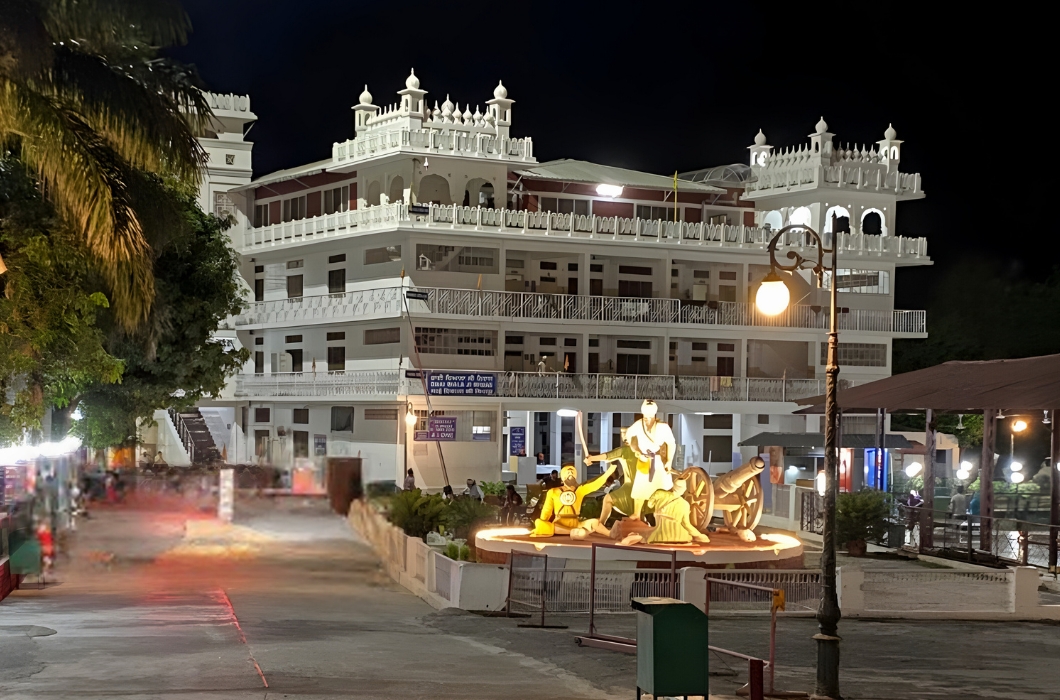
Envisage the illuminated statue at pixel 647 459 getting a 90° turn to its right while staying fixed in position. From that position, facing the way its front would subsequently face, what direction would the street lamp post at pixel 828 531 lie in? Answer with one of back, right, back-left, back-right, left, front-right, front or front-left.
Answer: left

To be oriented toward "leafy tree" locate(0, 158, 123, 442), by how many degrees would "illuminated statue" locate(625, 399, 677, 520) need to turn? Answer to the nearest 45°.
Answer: approximately 45° to its right

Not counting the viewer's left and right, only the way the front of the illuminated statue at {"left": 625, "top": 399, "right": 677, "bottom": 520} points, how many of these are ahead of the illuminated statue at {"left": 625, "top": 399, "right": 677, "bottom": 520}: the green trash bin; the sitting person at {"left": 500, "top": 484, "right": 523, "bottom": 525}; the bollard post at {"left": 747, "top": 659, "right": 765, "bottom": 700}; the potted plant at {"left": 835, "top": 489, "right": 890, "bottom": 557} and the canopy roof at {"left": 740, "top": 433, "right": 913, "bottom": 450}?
2

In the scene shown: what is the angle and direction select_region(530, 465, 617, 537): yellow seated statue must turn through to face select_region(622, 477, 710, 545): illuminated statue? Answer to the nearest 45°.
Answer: approximately 45° to its left

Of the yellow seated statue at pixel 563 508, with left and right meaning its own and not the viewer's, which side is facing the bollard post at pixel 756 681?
front

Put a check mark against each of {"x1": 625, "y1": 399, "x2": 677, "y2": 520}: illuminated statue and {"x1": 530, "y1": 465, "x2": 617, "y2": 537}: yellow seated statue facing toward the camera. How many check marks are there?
2

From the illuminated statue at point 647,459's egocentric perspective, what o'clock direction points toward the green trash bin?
The green trash bin is roughly at 12 o'clock from the illuminated statue.

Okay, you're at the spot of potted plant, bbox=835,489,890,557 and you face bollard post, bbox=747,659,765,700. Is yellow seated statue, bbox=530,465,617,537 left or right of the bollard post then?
right

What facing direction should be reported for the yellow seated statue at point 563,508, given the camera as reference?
facing the viewer
